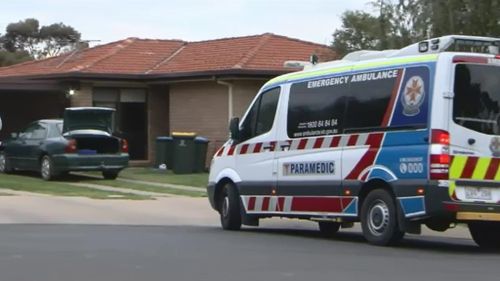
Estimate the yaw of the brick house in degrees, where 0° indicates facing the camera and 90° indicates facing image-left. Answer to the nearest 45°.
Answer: approximately 0°

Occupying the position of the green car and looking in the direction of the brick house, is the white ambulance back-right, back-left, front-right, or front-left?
back-right

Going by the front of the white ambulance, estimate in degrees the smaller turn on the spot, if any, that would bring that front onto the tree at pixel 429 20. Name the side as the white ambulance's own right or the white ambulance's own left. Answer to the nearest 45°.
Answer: approximately 45° to the white ambulance's own right

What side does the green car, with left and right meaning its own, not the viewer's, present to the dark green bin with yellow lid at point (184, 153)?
right

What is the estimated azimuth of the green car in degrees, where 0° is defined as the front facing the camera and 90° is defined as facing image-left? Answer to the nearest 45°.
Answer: approximately 135°

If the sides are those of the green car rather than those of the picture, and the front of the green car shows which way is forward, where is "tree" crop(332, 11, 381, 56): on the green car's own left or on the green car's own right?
on the green car's own right

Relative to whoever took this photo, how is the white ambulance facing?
facing away from the viewer and to the left of the viewer

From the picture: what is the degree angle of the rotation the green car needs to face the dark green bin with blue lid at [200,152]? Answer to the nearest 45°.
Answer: approximately 90° to its right
